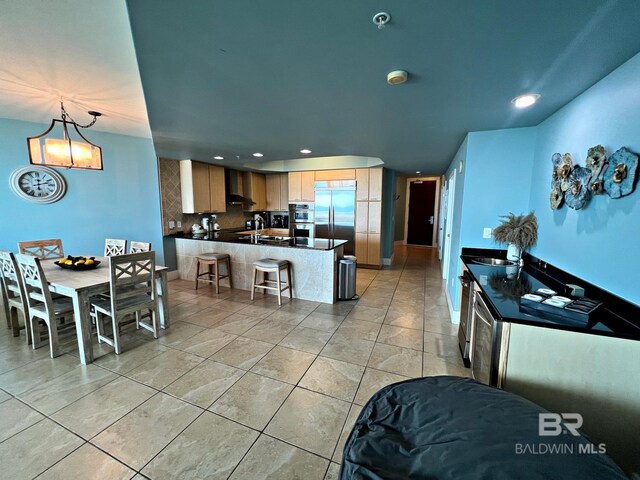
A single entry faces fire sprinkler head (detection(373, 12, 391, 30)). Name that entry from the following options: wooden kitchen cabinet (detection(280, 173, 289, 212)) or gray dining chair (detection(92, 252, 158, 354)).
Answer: the wooden kitchen cabinet

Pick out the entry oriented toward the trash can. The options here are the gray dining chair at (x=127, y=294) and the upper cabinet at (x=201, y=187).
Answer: the upper cabinet

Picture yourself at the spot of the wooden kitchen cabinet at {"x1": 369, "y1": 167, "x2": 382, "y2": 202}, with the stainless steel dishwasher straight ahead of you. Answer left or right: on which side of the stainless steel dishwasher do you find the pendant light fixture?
right

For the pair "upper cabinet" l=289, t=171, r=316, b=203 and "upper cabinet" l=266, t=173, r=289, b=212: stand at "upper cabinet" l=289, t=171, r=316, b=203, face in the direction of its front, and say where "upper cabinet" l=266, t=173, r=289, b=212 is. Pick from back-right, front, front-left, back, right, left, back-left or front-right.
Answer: back-right

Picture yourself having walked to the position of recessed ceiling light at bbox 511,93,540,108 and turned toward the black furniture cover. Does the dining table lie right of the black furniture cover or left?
right

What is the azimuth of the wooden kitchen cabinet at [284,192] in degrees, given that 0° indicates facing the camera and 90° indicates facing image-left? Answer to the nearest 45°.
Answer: approximately 0°

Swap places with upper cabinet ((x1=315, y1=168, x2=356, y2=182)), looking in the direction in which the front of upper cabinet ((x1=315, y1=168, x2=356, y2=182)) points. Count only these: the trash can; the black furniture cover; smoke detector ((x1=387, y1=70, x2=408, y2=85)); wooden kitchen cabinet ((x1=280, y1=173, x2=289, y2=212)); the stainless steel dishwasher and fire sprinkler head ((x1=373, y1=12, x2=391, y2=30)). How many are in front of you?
5

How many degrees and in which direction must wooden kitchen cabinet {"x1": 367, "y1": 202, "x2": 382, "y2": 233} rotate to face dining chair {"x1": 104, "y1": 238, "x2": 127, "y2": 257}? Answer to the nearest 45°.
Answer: approximately 45° to its right

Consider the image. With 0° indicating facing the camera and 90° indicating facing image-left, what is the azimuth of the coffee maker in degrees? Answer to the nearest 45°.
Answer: approximately 0°
